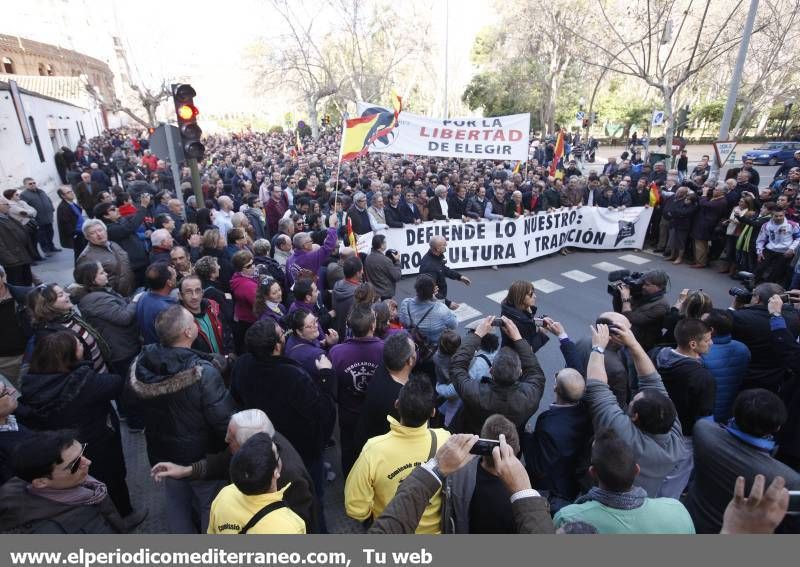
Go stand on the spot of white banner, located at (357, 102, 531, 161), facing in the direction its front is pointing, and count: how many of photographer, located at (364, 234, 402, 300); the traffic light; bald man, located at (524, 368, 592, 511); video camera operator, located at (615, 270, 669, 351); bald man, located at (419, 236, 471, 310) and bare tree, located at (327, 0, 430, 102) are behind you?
1

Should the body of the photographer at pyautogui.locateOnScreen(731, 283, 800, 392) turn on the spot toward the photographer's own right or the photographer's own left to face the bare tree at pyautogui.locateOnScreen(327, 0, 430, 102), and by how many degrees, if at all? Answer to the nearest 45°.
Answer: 0° — they already face it

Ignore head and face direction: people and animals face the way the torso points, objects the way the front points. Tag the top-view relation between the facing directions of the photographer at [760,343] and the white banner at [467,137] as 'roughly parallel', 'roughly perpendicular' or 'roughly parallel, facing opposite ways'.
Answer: roughly parallel, facing opposite ways

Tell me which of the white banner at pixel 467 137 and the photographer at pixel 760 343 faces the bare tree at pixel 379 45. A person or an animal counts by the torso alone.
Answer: the photographer

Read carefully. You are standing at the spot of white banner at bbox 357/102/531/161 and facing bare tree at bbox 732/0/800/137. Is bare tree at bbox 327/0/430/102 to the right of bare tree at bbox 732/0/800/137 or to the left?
left

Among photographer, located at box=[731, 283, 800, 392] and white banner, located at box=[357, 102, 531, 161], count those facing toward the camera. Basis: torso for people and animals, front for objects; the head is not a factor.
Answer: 1

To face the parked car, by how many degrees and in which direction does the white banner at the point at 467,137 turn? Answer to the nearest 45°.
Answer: approximately 135° to its left

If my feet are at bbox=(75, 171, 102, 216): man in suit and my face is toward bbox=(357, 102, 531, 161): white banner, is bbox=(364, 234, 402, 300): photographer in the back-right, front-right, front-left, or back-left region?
front-right

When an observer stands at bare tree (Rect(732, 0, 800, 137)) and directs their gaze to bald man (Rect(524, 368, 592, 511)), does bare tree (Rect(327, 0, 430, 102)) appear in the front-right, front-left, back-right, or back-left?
front-right

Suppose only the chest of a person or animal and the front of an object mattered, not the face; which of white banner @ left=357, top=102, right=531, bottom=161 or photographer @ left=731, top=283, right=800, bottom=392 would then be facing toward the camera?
the white banner

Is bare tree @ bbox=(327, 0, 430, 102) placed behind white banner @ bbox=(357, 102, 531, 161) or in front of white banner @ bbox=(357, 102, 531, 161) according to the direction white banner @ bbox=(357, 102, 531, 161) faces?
behind

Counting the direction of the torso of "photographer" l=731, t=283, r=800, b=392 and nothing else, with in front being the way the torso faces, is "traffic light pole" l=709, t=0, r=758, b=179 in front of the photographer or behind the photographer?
in front

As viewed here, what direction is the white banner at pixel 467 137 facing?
toward the camera

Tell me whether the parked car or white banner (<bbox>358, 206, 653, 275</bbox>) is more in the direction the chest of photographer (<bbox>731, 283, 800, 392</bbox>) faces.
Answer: the white banner

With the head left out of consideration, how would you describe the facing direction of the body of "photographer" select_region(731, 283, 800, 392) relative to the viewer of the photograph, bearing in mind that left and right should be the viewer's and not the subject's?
facing away from the viewer and to the left of the viewer

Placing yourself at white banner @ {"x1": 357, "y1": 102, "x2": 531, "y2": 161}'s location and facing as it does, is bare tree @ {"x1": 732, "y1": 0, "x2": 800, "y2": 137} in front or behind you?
behind

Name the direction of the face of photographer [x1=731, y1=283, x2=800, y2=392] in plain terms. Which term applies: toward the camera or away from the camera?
away from the camera

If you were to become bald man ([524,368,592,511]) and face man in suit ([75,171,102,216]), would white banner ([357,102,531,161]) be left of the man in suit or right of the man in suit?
right
